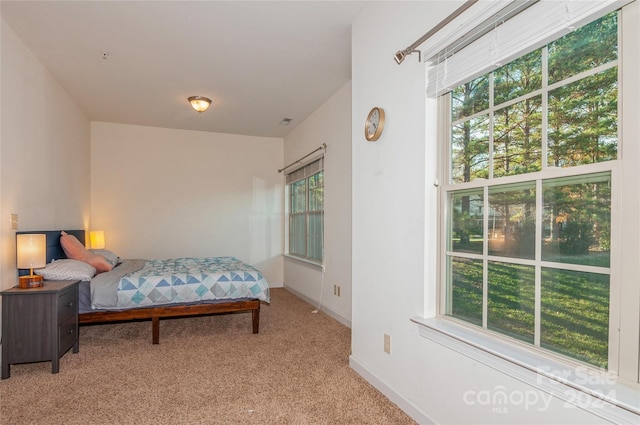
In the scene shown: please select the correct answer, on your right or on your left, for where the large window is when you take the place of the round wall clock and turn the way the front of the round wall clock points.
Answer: on your left

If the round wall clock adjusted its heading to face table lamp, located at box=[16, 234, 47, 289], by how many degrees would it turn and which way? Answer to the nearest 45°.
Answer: approximately 45° to its right

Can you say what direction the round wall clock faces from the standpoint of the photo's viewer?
facing the viewer and to the left of the viewer

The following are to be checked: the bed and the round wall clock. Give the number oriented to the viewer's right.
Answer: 1

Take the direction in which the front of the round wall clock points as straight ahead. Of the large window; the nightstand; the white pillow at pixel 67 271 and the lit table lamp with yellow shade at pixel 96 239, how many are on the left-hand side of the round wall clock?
1

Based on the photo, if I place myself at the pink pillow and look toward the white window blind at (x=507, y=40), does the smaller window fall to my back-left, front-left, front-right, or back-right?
front-left

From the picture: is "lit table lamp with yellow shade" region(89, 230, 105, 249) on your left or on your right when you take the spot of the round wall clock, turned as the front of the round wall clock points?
on your right

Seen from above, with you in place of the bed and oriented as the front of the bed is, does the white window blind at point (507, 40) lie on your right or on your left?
on your right

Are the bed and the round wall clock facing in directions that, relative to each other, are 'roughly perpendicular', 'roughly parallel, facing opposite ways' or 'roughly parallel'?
roughly parallel, facing opposite ways

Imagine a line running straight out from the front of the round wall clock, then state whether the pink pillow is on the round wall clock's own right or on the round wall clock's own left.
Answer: on the round wall clock's own right

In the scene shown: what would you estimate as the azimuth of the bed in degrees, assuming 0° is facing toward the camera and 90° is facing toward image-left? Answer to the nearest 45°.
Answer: approximately 270°

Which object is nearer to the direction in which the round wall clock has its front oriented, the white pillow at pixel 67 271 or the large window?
the white pillow

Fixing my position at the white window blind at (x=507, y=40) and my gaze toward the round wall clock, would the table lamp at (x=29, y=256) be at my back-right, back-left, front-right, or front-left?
front-left

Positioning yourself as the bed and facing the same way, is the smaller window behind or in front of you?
in front
